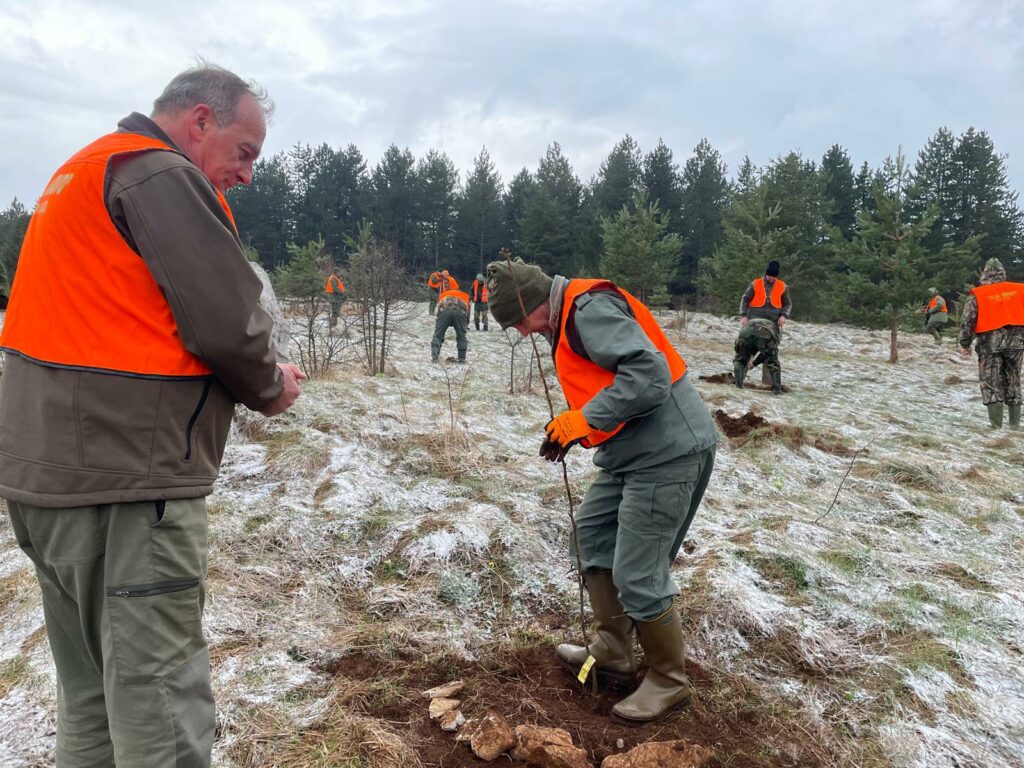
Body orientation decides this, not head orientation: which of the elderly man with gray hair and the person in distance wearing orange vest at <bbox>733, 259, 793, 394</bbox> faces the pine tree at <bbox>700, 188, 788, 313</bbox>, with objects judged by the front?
the elderly man with gray hair

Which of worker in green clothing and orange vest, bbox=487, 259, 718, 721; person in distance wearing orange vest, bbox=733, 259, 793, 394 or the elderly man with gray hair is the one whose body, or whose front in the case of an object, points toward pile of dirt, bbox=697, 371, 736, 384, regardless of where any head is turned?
the elderly man with gray hair

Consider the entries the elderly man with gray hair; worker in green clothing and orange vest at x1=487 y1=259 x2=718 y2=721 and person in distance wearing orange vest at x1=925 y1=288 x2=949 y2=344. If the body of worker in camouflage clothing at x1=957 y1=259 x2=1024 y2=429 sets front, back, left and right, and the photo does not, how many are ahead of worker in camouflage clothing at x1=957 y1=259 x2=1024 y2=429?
1

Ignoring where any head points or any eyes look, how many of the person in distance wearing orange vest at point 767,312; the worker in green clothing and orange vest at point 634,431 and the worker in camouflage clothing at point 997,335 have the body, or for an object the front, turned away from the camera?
1

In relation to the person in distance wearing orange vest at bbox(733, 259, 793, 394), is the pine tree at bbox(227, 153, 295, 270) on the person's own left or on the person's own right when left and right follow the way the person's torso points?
on the person's own right

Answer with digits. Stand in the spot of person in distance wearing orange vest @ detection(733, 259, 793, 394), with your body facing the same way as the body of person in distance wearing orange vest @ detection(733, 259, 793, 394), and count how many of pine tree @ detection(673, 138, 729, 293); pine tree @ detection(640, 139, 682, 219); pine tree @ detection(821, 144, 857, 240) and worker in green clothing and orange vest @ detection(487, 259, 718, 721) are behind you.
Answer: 3

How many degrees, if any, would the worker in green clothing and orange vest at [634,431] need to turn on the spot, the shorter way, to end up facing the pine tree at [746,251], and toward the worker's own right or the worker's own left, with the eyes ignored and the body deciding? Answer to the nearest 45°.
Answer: approximately 90° to the worker's own right

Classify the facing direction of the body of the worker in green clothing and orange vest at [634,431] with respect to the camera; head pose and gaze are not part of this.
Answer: to the viewer's left

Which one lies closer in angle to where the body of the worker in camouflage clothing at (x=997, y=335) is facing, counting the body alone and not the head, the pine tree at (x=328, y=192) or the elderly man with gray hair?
the pine tree

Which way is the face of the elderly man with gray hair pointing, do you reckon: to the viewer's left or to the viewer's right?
to the viewer's right

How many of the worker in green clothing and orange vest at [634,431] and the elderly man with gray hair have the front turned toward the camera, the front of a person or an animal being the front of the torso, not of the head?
0

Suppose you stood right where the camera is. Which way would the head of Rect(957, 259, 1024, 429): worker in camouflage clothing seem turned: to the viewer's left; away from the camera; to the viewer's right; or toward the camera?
away from the camera

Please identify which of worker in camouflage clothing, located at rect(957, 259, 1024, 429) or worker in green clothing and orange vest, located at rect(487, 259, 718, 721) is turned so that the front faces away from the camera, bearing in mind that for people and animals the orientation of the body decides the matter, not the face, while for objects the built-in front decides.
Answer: worker in camouflage clothing, located at rect(957, 259, 1024, 429)

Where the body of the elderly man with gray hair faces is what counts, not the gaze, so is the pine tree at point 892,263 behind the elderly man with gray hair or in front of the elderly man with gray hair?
in front

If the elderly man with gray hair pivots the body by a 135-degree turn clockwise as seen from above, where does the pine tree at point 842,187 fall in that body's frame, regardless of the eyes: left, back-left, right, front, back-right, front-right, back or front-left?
back-left

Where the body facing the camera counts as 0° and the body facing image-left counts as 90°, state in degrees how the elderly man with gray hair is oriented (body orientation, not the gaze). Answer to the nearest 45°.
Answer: approximately 225°

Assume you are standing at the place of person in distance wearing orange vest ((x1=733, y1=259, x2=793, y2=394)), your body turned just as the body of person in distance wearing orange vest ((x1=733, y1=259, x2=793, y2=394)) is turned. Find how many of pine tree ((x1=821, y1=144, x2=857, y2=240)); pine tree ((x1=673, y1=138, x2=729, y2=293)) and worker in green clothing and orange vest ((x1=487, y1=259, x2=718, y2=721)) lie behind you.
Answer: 2

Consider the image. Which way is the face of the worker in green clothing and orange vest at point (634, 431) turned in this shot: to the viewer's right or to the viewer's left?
to the viewer's left

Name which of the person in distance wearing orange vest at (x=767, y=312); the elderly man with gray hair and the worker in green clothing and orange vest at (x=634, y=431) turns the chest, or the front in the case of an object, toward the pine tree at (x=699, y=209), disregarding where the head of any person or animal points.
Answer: the elderly man with gray hair
